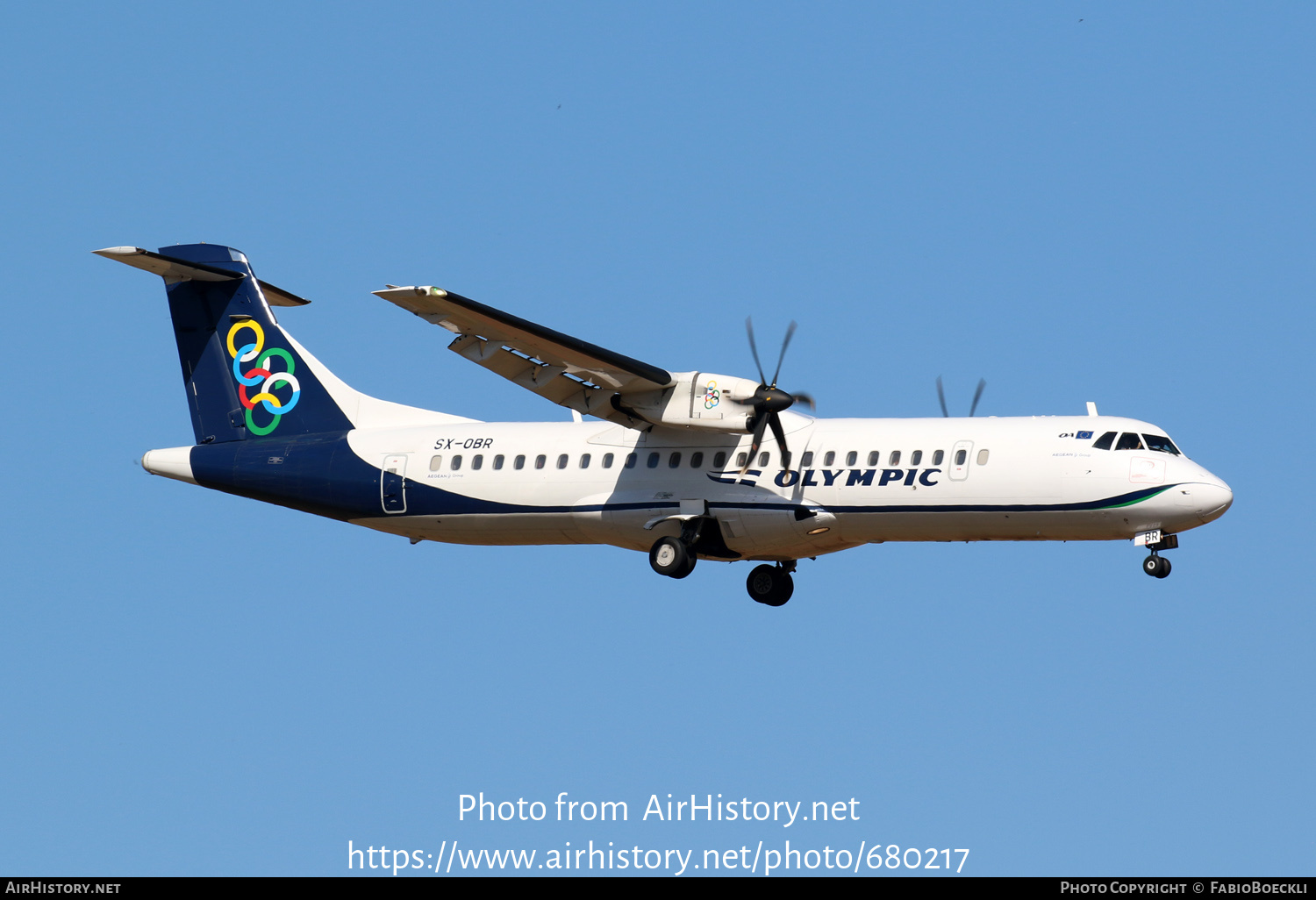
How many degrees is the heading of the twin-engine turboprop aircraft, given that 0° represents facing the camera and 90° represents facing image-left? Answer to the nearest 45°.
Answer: approximately 315°
